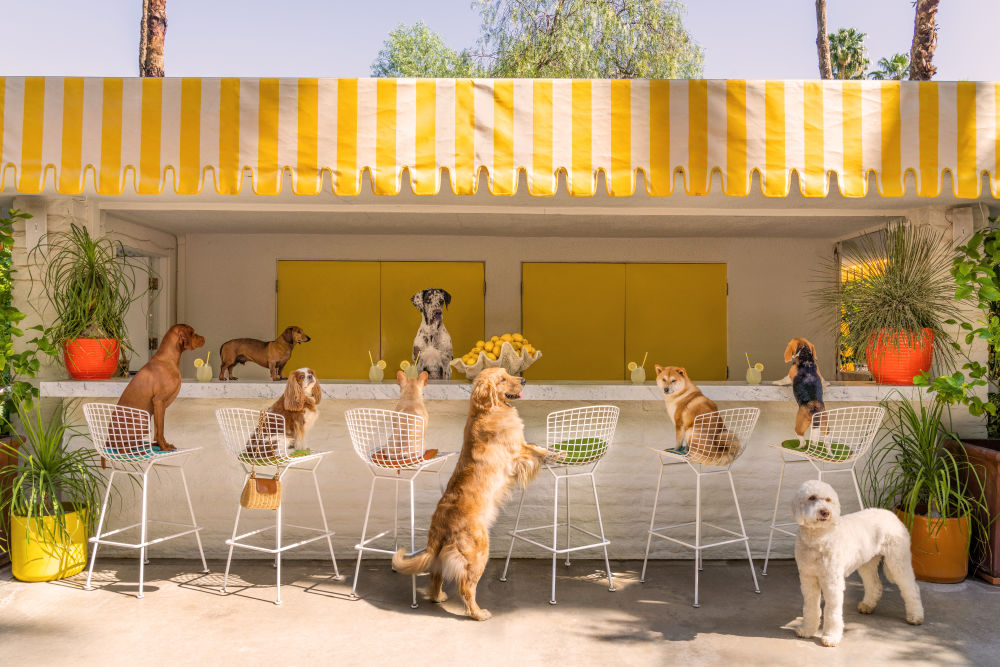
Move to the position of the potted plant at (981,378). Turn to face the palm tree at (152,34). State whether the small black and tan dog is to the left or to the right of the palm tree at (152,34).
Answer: left

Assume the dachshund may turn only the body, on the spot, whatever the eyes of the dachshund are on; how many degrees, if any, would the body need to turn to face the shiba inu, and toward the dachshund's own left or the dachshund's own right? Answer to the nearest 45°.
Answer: approximately 45° to the dachshund's own right

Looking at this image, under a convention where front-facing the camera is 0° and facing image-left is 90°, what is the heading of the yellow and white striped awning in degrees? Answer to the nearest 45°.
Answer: approximately 0°

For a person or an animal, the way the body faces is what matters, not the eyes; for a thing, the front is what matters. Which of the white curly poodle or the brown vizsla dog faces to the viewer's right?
the brown vizsla dog

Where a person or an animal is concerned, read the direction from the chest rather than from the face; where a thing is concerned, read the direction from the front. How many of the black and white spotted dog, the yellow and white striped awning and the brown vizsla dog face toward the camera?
2

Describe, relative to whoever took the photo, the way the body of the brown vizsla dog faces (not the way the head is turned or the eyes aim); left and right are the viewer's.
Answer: facing to the right of the viewer

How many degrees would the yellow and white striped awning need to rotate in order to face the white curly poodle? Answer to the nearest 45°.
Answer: approximately 90° to its left

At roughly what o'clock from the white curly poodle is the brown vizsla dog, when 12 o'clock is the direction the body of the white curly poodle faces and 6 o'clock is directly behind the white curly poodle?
The brown vizsla dog is roughly at 1 o'clock from the white curly poodle.

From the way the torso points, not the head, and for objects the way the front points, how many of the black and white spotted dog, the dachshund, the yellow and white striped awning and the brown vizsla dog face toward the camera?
2

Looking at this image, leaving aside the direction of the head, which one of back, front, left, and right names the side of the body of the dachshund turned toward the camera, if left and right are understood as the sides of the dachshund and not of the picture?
right
